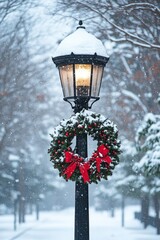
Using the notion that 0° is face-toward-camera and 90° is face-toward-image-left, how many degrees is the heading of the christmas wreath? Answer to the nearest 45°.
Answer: approximately 0°
